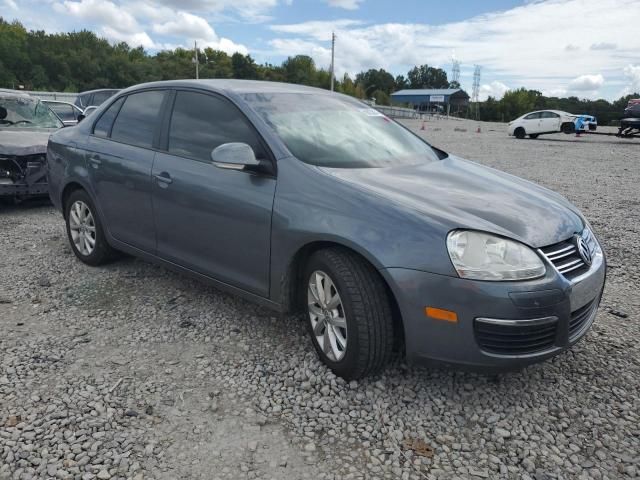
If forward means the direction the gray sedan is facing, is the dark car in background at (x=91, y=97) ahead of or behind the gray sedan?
behind

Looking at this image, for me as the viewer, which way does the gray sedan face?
facing the viewer and to the right of the viewer

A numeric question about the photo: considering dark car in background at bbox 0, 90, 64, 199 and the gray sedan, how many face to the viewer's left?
0

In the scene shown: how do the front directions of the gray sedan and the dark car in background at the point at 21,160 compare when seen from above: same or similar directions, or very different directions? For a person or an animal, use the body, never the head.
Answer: same or similar directions

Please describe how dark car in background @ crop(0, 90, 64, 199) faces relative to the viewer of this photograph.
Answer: facing the viewer

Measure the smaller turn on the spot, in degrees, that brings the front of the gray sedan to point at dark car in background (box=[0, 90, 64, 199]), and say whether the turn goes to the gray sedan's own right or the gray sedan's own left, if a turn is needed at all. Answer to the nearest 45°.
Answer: approximately 180°

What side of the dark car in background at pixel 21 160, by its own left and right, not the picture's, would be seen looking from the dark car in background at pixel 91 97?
back

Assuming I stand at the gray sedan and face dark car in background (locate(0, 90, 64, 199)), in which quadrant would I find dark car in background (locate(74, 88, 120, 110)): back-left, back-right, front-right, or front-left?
front-right

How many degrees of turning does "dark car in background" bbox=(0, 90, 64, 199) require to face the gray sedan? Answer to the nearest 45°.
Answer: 0° — it already faces it
